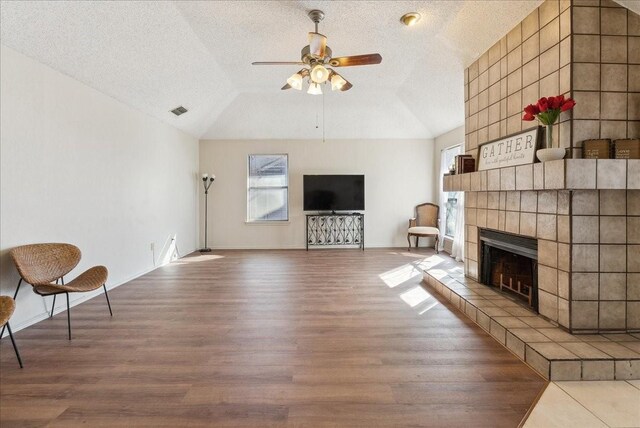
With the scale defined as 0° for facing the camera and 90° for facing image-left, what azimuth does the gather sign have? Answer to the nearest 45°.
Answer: approximately 45°

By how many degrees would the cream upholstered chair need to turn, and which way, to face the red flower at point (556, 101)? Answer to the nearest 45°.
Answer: approximately 45° to its left

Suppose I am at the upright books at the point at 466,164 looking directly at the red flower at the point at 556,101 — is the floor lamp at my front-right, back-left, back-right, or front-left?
back-right

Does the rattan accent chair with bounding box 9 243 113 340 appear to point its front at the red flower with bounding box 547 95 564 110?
yes

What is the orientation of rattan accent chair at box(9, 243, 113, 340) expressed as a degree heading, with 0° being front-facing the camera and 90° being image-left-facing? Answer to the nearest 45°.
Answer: approximately 315°

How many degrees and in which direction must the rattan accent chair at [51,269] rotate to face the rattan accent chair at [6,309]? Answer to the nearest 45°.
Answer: approximately 45° to its right

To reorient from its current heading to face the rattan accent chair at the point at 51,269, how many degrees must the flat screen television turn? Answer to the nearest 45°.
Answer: approximately 45° to its right

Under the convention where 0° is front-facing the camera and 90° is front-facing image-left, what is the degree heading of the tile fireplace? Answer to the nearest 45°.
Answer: approximately 45°

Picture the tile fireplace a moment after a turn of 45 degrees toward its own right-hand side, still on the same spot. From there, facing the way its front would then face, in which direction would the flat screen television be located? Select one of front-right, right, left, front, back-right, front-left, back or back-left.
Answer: front-right

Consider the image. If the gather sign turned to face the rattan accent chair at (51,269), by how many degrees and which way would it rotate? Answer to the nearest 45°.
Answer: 0° — it already faces it
